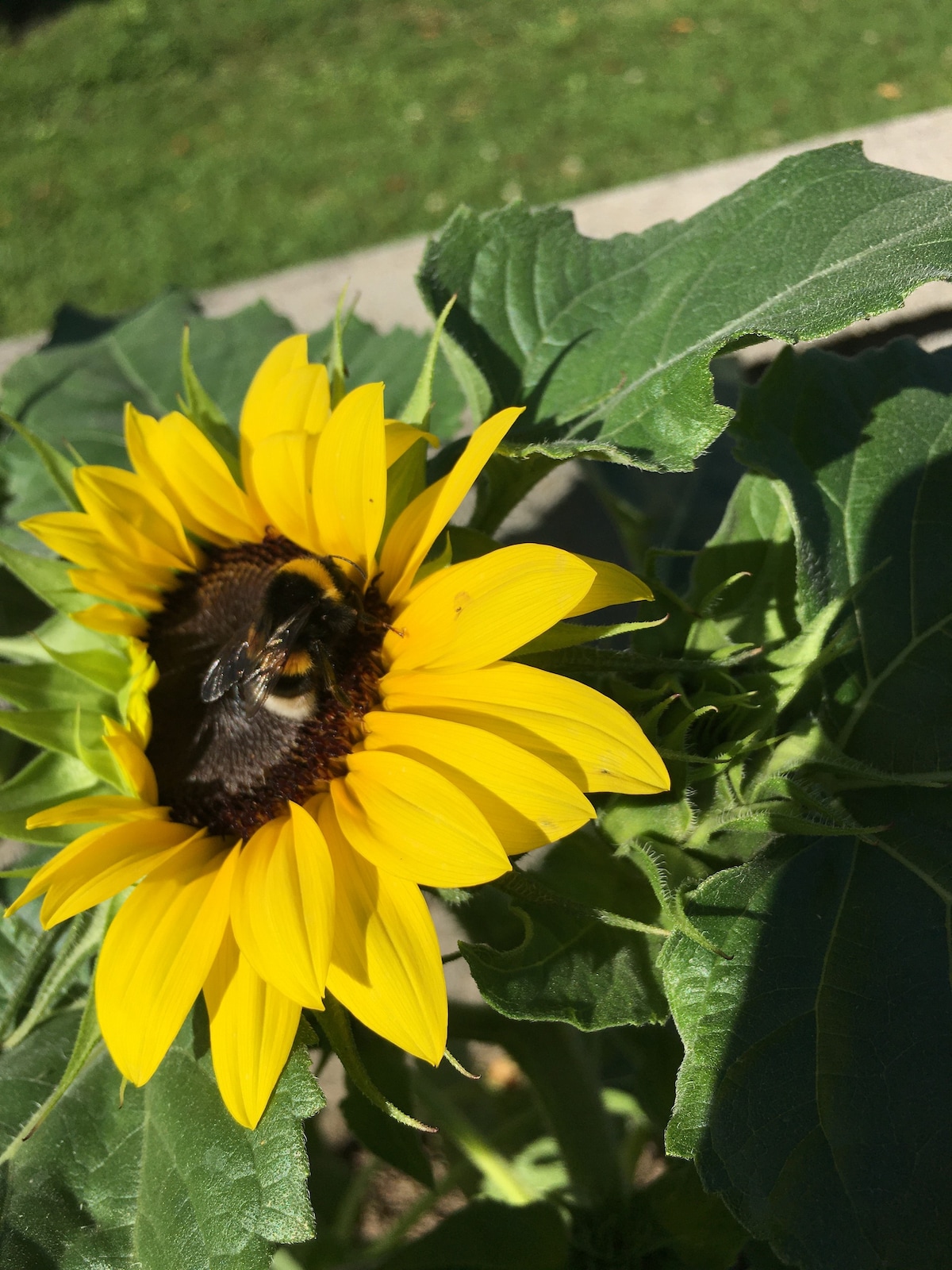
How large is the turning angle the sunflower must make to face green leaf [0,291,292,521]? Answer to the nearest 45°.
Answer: approximately 135° to its right

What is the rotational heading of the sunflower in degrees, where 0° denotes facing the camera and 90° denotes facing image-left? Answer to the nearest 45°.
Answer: approximately 45°

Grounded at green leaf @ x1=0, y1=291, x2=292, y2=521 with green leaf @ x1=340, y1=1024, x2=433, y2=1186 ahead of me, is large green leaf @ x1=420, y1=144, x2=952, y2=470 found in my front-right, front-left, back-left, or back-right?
front-left

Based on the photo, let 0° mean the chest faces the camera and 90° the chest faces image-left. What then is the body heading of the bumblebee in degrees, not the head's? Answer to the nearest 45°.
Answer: approximately 225°
